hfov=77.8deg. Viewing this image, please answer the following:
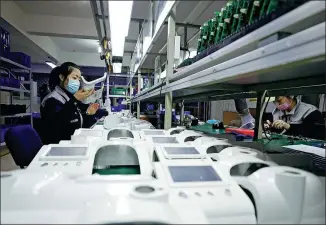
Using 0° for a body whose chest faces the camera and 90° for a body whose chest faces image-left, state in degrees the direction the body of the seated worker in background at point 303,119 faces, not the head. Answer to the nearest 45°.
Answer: approximately 45°

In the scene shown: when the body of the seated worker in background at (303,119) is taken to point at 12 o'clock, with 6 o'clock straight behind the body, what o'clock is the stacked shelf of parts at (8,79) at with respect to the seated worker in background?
The stacked shelf of parts is roughly at 1 o'clock from the seated worker in background.

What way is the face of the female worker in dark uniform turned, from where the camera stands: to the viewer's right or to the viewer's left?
to the viewer's right

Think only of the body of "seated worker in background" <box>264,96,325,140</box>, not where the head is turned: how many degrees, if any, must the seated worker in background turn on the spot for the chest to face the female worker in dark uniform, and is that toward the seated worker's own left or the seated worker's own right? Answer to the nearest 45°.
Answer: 0° — they already face them

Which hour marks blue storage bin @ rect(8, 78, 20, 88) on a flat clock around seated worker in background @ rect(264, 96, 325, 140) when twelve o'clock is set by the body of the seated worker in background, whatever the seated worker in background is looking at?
The blue storage bin is roughly at 1 o'clock from the seated worker in background.
